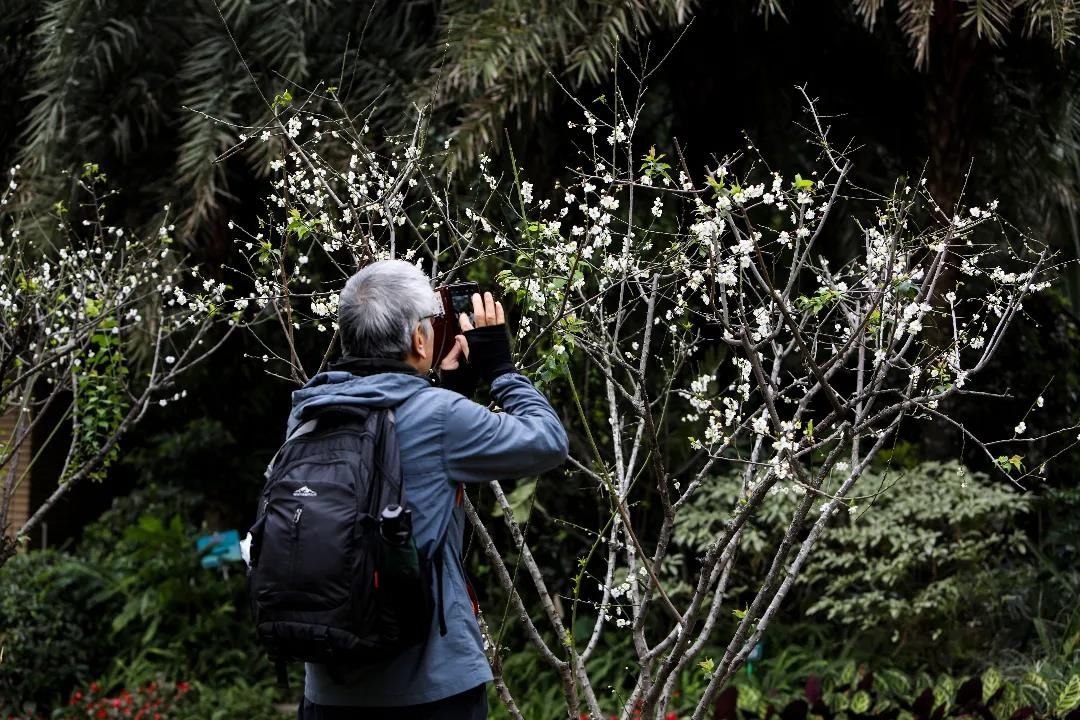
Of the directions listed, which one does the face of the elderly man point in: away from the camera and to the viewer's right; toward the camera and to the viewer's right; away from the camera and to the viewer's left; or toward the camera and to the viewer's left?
away from the camera and to the viewer's right

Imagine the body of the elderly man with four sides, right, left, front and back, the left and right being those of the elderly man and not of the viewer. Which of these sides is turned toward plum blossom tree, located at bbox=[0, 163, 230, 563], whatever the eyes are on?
left

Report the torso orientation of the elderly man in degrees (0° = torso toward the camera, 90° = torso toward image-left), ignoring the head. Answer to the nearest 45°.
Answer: approximately 225°

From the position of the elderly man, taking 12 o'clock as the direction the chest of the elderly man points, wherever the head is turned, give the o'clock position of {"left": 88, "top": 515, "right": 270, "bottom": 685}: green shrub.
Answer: The green shrub is roughly at 10 o'clock from the elderly man.

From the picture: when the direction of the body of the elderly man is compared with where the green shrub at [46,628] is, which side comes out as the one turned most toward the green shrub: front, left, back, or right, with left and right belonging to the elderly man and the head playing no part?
left
